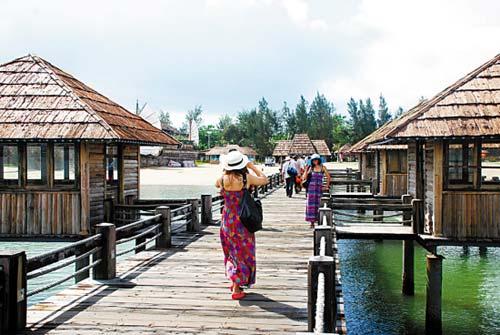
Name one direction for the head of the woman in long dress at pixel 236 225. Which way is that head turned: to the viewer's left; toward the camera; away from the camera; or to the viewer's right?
away from the camera

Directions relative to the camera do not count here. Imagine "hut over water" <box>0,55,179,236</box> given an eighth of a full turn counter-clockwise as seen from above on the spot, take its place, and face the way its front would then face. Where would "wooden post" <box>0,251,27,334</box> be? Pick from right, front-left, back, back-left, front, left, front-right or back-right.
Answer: back-right

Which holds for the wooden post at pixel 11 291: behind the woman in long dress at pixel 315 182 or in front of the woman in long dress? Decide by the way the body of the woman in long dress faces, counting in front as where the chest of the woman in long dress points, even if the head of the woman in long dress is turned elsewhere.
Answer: in front

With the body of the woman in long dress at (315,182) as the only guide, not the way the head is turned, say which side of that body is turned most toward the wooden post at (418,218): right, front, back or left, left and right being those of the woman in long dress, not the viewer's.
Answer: left

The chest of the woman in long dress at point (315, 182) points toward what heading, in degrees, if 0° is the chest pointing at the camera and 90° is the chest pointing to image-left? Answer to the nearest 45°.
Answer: approximately 0°

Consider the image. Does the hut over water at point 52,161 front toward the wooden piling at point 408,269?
yes

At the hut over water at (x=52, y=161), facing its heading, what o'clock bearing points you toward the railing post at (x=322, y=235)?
The railing post is roughly at 2 o'clock from the hut over water.

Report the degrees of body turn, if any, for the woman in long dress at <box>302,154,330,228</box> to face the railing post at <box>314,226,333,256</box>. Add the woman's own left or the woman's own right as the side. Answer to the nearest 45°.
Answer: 0° — they already face it

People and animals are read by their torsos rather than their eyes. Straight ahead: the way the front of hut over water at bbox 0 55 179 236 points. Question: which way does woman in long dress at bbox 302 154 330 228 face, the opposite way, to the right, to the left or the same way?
to the right

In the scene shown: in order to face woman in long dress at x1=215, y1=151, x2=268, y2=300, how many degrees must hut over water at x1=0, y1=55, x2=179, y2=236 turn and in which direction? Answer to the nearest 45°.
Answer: approximately 90° to its right

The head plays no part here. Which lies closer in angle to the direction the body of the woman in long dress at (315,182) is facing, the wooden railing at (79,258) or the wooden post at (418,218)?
the wooden railing

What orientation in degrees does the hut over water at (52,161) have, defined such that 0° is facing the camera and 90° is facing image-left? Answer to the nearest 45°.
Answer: approximately 270°
